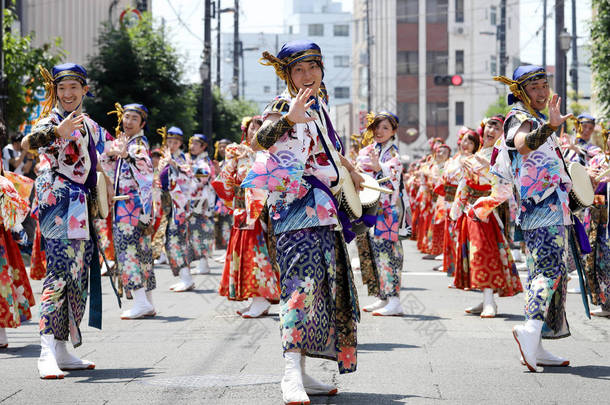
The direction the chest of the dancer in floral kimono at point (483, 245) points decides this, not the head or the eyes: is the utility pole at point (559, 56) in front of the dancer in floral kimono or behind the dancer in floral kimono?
behind

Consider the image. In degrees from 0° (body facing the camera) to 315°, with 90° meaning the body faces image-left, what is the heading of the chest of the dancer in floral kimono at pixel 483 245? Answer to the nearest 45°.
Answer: approximately 45°

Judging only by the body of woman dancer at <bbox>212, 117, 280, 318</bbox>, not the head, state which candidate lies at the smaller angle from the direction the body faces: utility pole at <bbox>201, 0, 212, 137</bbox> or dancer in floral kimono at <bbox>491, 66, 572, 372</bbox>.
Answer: the dancer in floral kimono

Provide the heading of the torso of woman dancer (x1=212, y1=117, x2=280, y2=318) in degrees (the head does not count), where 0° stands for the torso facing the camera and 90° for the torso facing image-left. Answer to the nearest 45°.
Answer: approximately 45°

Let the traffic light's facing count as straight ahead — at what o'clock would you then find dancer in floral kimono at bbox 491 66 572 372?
The dancer in floral kimono is roughly at 12 o'clock from the traffic light.
